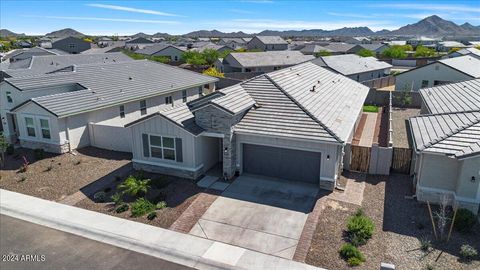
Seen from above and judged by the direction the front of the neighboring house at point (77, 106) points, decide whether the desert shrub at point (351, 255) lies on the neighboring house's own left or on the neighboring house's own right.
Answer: on the neighboring house's own left

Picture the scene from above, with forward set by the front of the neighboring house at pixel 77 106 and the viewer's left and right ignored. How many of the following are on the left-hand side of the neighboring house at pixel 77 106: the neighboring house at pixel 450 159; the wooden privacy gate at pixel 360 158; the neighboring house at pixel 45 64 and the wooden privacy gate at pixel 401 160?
3

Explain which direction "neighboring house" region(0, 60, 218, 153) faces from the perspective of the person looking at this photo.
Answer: facing the viewer and to the left of the viewer

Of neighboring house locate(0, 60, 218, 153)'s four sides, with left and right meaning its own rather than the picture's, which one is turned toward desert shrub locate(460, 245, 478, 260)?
left

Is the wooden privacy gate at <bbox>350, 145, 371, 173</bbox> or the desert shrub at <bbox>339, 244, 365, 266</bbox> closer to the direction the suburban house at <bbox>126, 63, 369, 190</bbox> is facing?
the desert shrub

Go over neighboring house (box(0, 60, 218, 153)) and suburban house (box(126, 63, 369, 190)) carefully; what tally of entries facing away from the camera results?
0

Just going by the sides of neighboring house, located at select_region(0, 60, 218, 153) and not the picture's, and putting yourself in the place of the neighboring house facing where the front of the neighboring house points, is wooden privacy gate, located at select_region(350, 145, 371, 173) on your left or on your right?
on your left

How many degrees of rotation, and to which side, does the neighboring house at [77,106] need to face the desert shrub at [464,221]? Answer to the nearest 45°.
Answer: approximately 90° to its left

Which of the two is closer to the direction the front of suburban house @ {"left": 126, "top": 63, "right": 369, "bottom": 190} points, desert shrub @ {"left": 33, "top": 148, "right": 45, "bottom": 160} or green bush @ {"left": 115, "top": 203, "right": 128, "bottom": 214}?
the green bush

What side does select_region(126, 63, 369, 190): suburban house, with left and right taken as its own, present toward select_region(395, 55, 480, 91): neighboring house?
back

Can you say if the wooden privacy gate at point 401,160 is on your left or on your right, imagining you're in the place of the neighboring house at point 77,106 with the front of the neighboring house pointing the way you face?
on your left

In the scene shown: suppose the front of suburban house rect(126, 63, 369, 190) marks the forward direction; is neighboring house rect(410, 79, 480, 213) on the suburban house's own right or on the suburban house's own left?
on the suburban house's own left

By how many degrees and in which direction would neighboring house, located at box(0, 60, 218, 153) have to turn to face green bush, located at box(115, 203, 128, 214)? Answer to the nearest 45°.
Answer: approximately 45° to its left

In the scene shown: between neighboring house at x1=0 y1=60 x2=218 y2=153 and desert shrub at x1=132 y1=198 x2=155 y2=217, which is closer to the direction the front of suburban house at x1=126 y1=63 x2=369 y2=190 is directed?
the desert shrub

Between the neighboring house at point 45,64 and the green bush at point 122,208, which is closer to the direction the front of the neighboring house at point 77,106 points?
the green bush

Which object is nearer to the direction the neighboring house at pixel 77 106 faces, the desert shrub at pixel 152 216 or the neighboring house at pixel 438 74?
the desert shrub

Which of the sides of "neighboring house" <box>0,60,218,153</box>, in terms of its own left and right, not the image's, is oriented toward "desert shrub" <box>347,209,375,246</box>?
left

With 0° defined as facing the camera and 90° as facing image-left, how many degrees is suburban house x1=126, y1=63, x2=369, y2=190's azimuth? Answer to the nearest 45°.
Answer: approximately 45°
